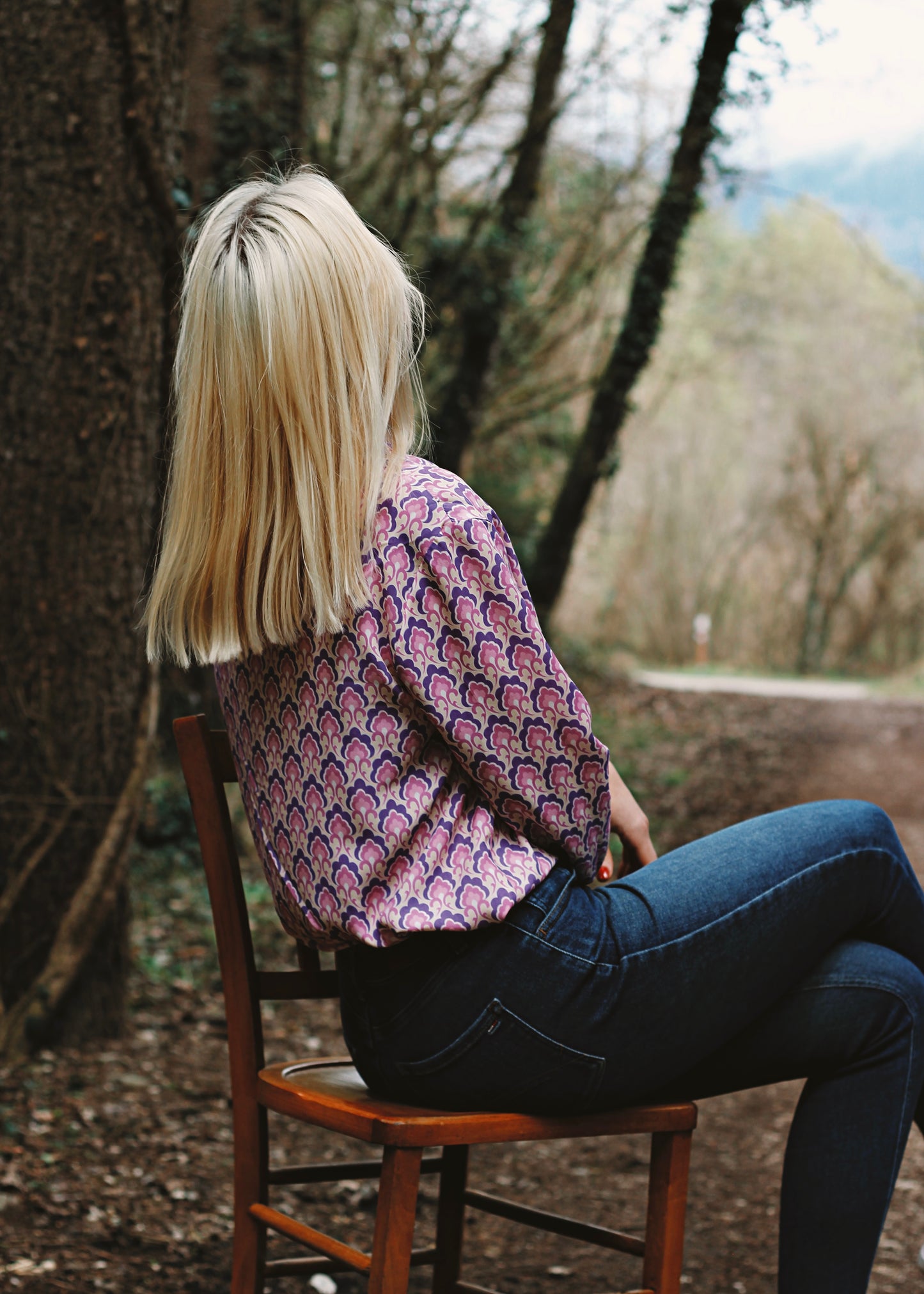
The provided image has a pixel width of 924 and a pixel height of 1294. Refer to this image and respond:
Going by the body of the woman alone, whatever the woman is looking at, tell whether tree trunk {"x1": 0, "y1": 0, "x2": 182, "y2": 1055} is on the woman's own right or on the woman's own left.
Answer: on the woman's own left

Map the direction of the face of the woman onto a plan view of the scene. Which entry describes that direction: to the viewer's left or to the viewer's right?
to the viewer's right

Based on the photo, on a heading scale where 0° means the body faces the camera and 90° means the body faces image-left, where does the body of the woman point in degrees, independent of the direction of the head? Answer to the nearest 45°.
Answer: approximately 225°

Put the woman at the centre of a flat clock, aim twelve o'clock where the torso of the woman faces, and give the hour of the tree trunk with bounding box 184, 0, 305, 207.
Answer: The tree trunk is roughly at 10 o'clock from the woman.

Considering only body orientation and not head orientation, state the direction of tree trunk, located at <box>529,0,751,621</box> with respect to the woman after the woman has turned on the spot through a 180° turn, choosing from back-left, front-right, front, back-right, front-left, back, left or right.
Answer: back-right

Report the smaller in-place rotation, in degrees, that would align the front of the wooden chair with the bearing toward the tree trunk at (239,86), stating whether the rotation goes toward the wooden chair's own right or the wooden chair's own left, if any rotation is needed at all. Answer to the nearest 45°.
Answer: approximately 135° to the wooden chair's own left
